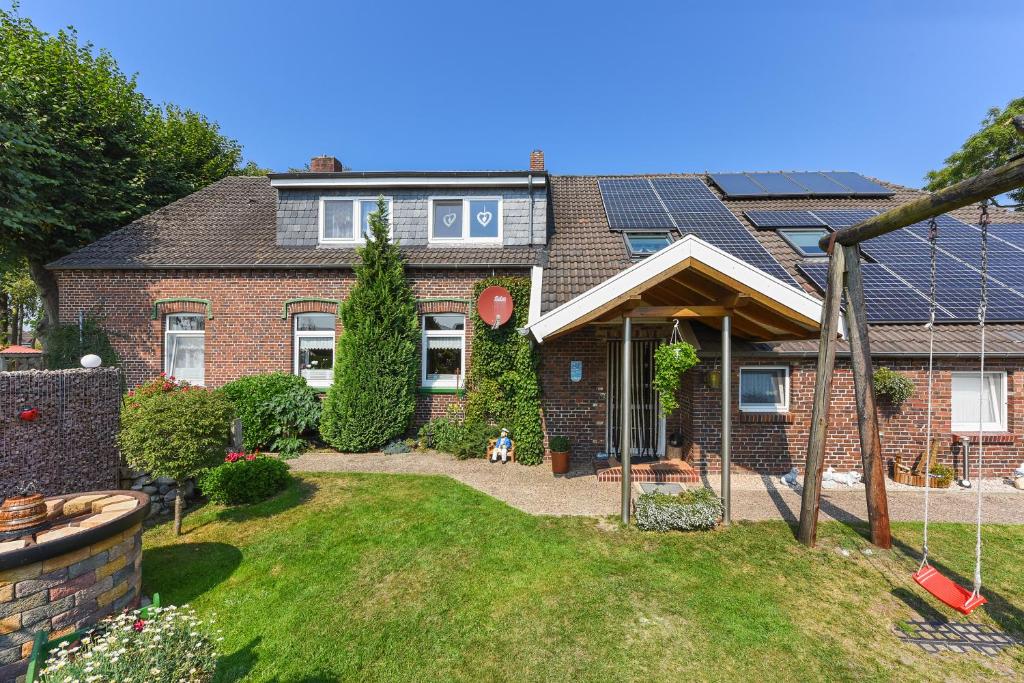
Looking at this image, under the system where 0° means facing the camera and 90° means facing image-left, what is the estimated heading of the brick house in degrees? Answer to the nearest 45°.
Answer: approximately 0°

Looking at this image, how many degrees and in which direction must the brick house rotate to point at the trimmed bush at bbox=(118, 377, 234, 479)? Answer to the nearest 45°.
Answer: approximately 45° to its right

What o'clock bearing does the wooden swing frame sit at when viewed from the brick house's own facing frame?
The wooden swing frame is roughly at 11 o'clock from the brick house.

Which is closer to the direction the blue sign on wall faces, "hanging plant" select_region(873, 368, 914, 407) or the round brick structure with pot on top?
the round brick structure with pot on top

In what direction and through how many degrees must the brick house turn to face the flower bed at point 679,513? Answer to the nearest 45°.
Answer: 0° — it already faces it

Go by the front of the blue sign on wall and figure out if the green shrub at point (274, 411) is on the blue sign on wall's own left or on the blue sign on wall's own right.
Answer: on the blue sign on wall's own right

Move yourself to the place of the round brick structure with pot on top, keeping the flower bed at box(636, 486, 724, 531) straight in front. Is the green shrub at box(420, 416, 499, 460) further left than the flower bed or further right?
left

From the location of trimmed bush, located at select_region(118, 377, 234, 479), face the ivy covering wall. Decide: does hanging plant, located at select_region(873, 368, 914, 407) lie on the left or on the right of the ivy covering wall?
right

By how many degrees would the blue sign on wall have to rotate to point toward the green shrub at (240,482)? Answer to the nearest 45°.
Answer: approximately 45° to its right

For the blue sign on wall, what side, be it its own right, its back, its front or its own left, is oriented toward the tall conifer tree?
right

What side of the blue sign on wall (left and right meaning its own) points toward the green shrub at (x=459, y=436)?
right
